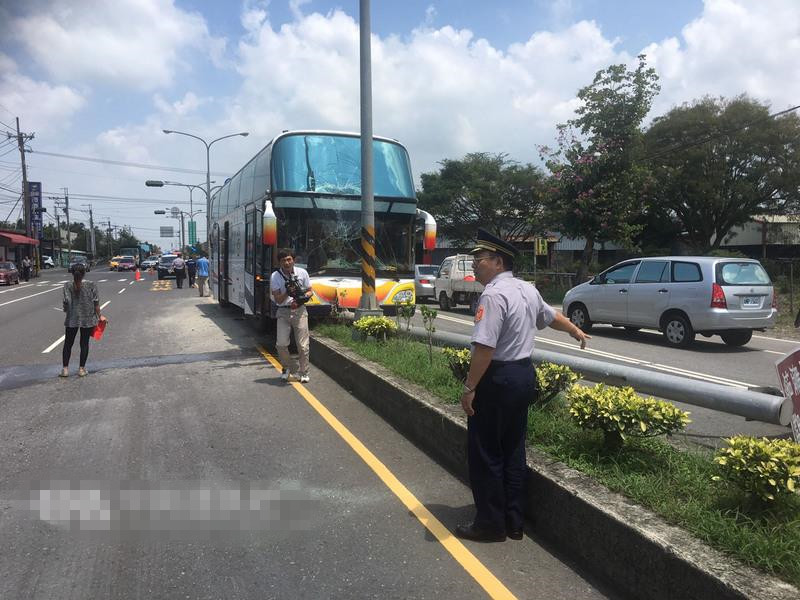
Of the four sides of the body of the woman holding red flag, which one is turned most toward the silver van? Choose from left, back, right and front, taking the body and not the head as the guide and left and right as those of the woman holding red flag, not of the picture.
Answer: right

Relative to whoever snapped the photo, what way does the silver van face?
facing away from the viewer and to the left of the viewer

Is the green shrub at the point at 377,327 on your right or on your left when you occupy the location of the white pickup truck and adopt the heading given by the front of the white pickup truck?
on your left

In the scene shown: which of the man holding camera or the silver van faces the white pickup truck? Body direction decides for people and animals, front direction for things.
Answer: the silver van

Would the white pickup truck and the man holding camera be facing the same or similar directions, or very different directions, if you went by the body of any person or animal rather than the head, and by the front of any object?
very different directions

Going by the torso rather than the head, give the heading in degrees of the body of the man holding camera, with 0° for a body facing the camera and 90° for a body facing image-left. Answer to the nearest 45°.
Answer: approximately 0°

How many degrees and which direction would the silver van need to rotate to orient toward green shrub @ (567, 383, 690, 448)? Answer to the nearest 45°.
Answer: approximately 135° to its left

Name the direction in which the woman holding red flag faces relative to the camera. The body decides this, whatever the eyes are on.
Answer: away from the camera

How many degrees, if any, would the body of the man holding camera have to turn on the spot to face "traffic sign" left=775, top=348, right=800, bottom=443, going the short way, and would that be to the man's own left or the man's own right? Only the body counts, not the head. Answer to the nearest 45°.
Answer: approximately 45° to the man's own left

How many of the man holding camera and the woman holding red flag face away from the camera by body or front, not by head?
1

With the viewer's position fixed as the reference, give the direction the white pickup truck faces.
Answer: facing away from the viewer and to the left of the viewer

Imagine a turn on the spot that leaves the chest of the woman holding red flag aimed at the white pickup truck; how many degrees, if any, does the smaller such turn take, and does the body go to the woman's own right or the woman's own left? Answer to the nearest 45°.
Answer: approximately 45° to the woman's own right
